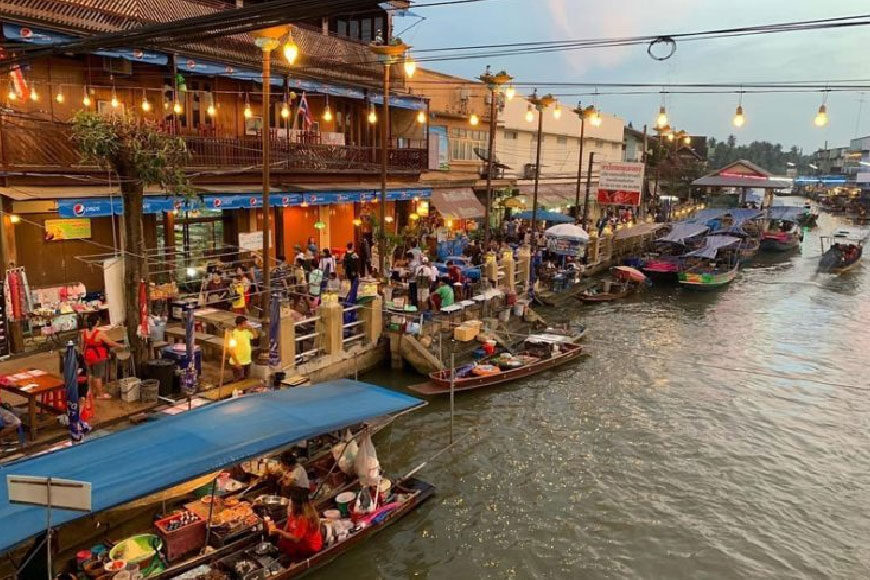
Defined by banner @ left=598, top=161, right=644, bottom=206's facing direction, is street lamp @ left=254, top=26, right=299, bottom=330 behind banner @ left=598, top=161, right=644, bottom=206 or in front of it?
in front

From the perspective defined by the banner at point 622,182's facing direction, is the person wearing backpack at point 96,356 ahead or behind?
ahead

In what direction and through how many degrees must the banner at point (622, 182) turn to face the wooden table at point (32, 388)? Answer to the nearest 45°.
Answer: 0° — it already faces it

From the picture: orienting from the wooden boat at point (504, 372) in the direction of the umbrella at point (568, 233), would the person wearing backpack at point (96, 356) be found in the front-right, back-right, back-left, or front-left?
back-left

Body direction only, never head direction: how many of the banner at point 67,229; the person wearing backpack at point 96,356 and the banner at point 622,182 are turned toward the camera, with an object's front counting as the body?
2

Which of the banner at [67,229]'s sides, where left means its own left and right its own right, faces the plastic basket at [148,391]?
front

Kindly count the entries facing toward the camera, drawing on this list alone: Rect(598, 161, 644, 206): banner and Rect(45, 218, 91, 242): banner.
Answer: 2

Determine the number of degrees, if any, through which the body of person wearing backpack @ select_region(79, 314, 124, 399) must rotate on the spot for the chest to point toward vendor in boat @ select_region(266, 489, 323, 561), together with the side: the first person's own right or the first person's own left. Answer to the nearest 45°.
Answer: approximately 90° to the first person's own right

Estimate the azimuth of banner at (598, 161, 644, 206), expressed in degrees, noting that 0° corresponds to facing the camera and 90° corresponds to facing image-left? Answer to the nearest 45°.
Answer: approximately 0°

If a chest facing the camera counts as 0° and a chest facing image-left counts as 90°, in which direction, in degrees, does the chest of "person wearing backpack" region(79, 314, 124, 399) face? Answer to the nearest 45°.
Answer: approximately 225°
